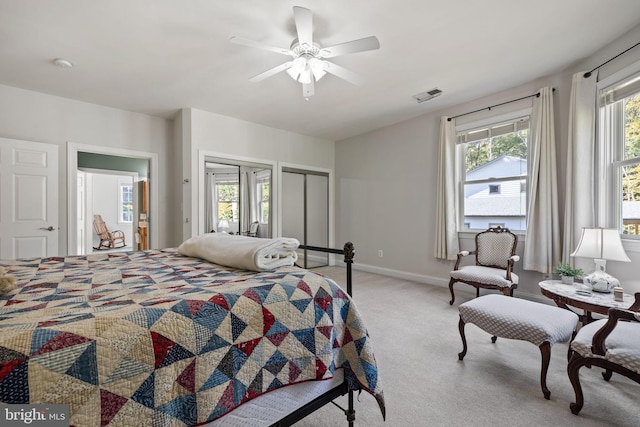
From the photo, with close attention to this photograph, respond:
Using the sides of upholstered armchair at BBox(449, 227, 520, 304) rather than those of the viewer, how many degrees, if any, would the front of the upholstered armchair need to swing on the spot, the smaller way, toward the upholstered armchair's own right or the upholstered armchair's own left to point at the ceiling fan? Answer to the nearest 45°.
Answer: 0° — it already faces it

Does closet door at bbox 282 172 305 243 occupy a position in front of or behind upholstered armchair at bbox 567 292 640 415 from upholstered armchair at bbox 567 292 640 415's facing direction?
in front

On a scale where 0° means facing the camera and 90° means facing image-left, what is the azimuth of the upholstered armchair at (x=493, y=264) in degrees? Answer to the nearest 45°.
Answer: approximately 45°

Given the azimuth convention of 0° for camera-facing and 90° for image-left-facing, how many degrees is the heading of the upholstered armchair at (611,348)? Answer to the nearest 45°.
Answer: approximately 135°

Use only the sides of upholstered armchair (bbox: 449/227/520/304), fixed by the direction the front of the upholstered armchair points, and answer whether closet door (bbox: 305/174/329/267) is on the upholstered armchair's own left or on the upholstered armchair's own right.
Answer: on the upholstered armchair's own right

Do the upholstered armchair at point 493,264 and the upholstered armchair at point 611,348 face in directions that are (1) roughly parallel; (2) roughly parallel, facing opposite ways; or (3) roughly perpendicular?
roughly perpendicular

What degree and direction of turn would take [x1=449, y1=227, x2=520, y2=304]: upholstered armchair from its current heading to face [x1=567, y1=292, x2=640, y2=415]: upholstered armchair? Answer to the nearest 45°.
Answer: approximately 45° to its left
